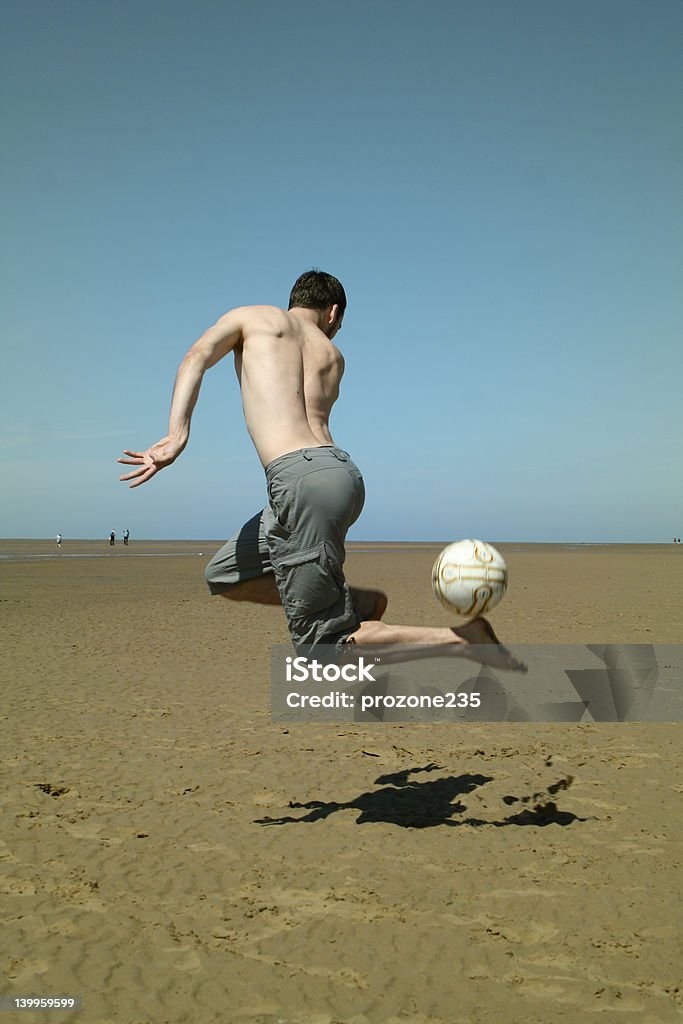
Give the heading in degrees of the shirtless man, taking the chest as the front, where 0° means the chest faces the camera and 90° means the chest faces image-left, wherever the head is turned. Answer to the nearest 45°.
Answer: approximately 135°

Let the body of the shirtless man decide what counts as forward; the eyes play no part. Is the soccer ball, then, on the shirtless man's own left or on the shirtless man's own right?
on the shirtless man's own right

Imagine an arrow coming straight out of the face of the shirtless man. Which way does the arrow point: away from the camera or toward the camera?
away from the camera
